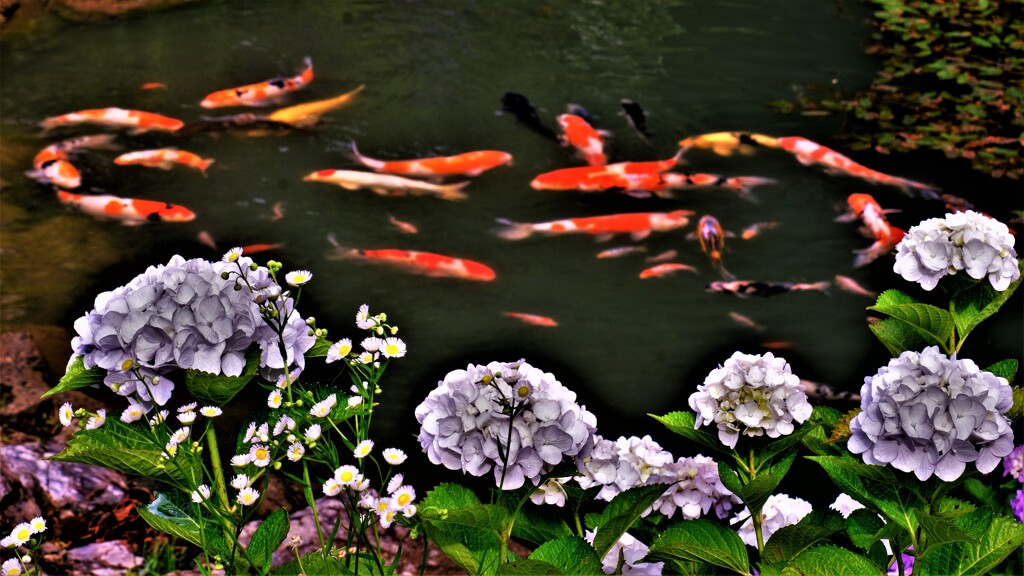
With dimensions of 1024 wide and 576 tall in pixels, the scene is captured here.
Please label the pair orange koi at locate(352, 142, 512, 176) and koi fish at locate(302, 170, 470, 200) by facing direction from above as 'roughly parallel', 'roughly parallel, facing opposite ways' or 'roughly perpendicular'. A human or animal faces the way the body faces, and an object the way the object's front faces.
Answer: roughly parallel, facing opposite ways

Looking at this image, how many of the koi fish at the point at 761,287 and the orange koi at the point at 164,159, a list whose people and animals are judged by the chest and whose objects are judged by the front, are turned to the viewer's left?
2

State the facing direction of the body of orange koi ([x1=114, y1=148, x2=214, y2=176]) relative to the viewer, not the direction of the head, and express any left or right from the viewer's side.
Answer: facing to the left of the viewer

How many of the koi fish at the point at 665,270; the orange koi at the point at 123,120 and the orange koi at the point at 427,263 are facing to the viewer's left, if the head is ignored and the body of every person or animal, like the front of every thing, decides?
1

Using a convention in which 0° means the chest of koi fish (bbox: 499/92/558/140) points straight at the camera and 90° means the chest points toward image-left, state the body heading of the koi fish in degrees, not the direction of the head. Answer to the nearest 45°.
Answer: approximately 135°

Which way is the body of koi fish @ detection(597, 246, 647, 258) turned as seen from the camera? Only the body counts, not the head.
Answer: to the viewer's left

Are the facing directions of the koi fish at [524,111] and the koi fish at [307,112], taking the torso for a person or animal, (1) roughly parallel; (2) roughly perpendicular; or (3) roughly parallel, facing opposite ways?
roughly perpendicular

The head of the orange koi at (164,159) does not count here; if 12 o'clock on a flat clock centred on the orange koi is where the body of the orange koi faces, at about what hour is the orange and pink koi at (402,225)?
The orange and pink koi is roughly at 7 o'clock from the orange koi.

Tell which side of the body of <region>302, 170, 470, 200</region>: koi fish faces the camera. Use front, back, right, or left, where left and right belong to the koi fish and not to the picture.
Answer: left

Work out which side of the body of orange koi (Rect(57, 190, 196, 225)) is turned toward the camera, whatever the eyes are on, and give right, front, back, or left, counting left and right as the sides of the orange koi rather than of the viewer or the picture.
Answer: right

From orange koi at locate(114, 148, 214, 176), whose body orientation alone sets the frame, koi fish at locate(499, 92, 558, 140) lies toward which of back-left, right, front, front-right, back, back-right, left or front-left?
back
